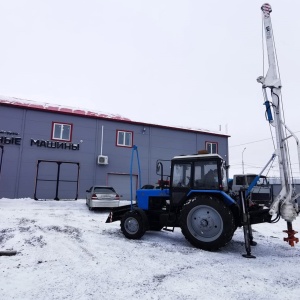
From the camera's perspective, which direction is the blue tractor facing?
to the viewer's left

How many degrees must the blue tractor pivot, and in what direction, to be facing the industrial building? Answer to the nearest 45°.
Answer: approximately 45° to its right
